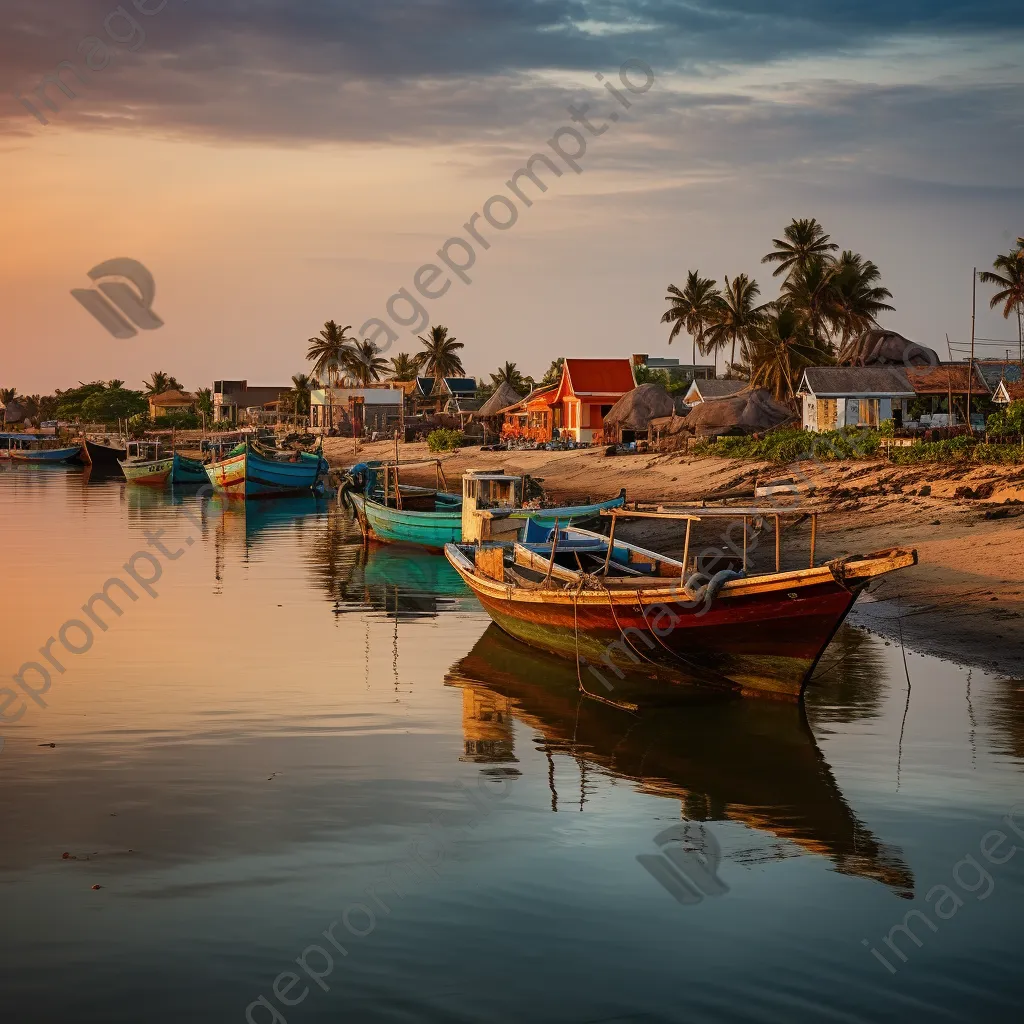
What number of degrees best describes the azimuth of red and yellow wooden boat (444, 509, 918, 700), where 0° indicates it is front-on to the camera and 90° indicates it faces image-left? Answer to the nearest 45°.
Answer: approximately 315°

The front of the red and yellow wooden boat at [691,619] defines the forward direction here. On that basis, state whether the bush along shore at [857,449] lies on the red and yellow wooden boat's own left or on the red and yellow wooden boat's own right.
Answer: on the red and yellow wooden boat's own left

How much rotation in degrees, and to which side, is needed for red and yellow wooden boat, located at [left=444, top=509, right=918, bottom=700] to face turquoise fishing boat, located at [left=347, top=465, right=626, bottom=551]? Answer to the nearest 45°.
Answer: approximately 135° to its left

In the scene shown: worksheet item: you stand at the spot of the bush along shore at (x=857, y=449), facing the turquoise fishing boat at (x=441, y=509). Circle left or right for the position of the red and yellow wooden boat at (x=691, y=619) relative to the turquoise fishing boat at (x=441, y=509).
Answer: left
